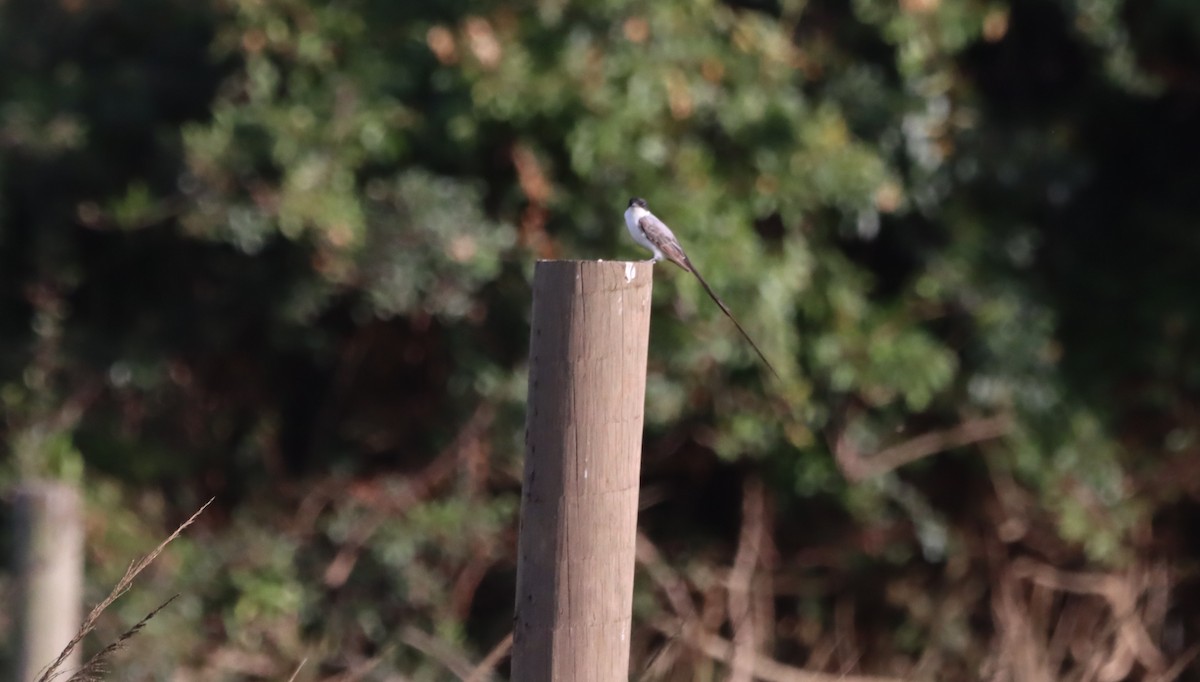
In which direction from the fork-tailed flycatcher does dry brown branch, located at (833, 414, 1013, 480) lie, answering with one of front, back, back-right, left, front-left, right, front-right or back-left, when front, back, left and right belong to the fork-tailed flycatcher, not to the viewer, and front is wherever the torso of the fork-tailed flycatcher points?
back-right

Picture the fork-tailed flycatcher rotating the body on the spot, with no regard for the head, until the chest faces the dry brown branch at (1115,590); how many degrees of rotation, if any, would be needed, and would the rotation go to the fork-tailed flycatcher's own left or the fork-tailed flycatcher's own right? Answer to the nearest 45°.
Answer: approximately 135° to the fork-tailed flycatcher's own right

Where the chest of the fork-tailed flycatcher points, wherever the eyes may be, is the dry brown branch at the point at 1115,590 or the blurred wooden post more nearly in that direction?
the blurred wooden post

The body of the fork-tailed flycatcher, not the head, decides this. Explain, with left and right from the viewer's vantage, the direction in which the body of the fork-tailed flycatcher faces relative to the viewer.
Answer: facing to the left of the viewer

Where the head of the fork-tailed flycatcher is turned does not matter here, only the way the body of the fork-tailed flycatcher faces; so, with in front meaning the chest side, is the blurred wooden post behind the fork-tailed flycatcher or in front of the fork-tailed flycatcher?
in front
